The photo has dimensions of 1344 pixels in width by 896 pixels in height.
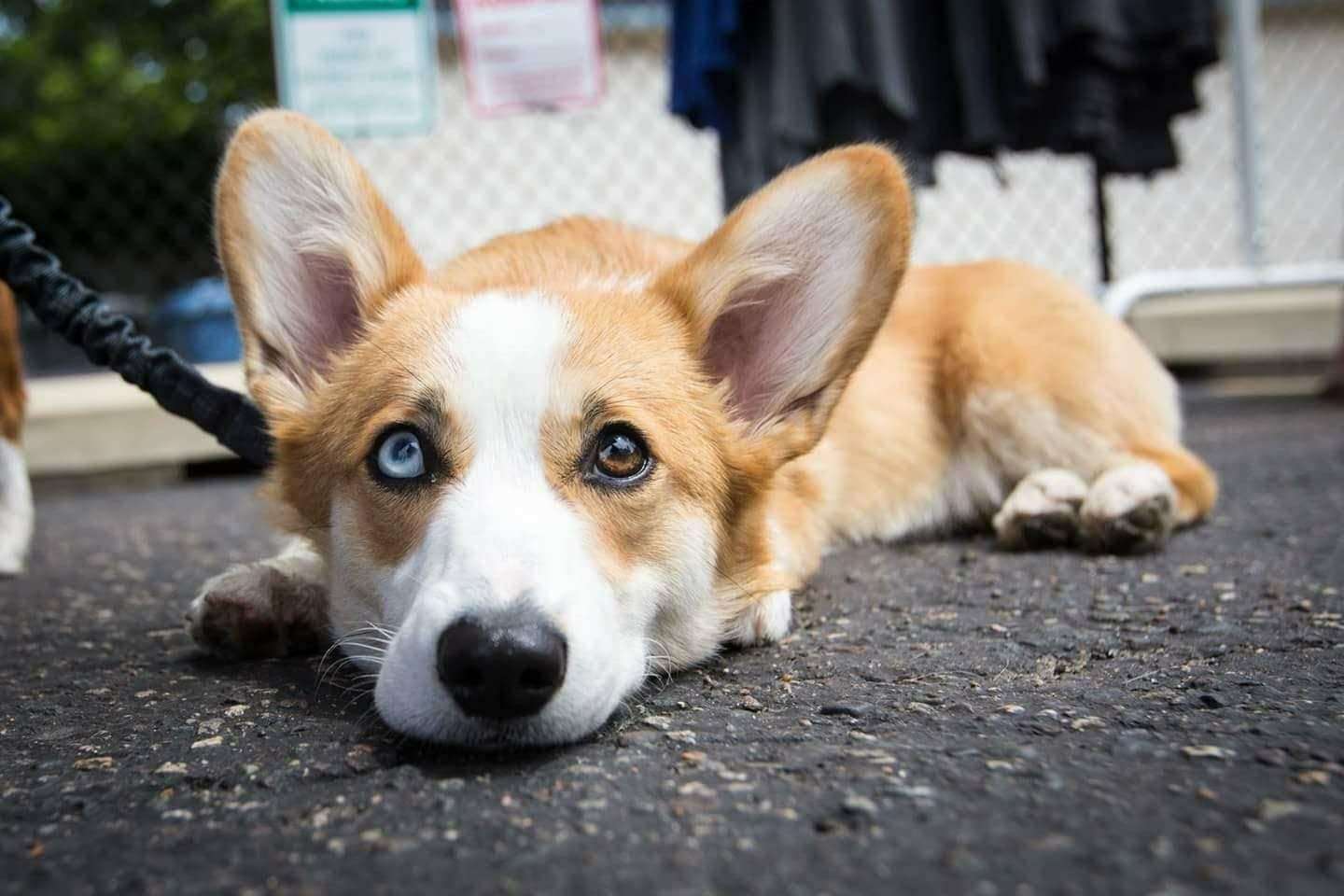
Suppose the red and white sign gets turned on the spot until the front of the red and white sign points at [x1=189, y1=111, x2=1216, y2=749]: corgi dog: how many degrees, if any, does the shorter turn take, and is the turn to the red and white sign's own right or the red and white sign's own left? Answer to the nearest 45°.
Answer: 0° — it already faces it

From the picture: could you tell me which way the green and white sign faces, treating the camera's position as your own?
facing the viewer

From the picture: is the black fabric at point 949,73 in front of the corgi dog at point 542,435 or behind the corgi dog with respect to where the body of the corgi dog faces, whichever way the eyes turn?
behind

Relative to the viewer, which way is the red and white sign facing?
toward the camera

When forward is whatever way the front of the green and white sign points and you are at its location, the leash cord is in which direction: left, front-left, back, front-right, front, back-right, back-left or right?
front

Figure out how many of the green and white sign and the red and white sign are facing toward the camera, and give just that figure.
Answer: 2

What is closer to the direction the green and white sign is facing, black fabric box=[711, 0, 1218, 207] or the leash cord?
the leash cord
